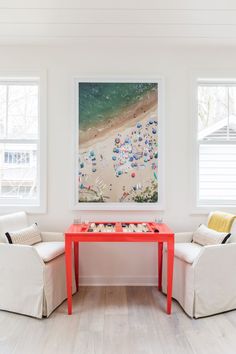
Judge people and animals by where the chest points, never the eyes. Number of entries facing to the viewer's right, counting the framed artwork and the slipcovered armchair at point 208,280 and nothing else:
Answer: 0

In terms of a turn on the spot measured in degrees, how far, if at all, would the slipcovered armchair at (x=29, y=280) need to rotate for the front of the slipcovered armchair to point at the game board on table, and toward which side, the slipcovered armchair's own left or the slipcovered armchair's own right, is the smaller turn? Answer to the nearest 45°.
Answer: approximately 45° to the slipcovered armchair's own left

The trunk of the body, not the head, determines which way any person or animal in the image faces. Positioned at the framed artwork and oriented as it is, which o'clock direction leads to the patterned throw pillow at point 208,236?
The patterned throw pillow is roughly at 10 o'clock from the framed artwork.

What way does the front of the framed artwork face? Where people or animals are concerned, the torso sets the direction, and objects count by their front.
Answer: toward the camera

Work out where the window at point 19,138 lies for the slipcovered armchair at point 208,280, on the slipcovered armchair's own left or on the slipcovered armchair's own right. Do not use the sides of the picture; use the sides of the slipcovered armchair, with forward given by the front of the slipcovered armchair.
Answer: on the slipcovered armchair's own right

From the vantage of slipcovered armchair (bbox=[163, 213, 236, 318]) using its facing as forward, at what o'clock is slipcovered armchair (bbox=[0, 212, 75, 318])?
slipcovered armchair (bbox=[0, 212, 75, 318]) is roughly at 1 o'clock from slipcovered armchair (bbox=[163, 213, 236, 318]).

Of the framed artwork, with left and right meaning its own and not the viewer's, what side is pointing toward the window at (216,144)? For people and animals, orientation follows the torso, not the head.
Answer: left

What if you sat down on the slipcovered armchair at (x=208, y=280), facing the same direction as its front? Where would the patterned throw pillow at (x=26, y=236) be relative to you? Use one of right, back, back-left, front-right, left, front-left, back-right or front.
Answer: front-right

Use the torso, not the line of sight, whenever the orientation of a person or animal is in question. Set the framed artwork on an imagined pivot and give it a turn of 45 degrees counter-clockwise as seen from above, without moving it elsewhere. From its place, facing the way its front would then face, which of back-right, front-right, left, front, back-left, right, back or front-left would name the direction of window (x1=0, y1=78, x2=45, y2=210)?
back-right

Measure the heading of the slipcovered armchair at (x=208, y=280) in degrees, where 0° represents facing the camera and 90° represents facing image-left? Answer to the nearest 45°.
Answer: approximately 45°
